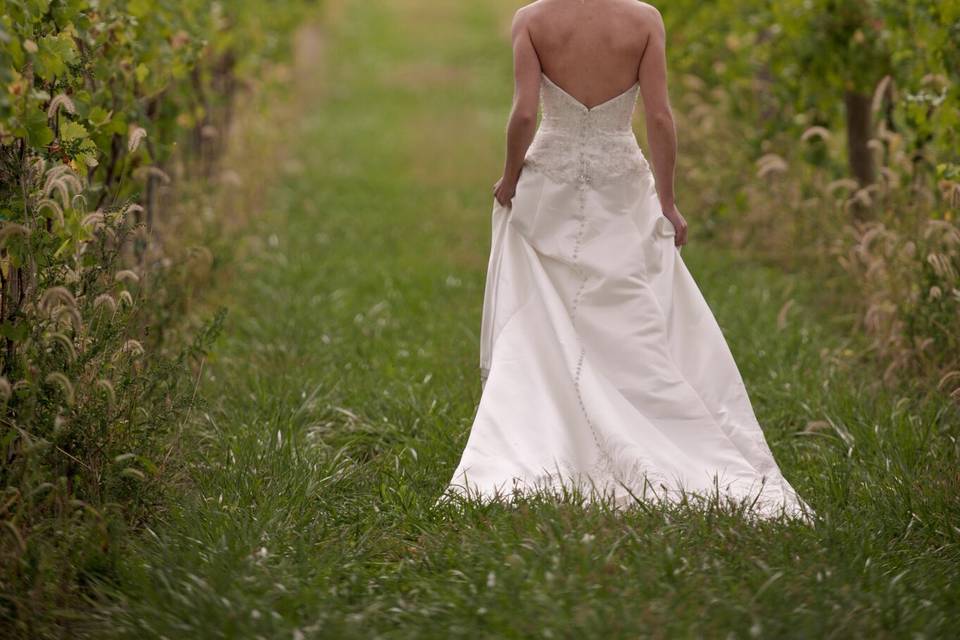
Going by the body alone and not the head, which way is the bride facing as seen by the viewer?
away from the camera
